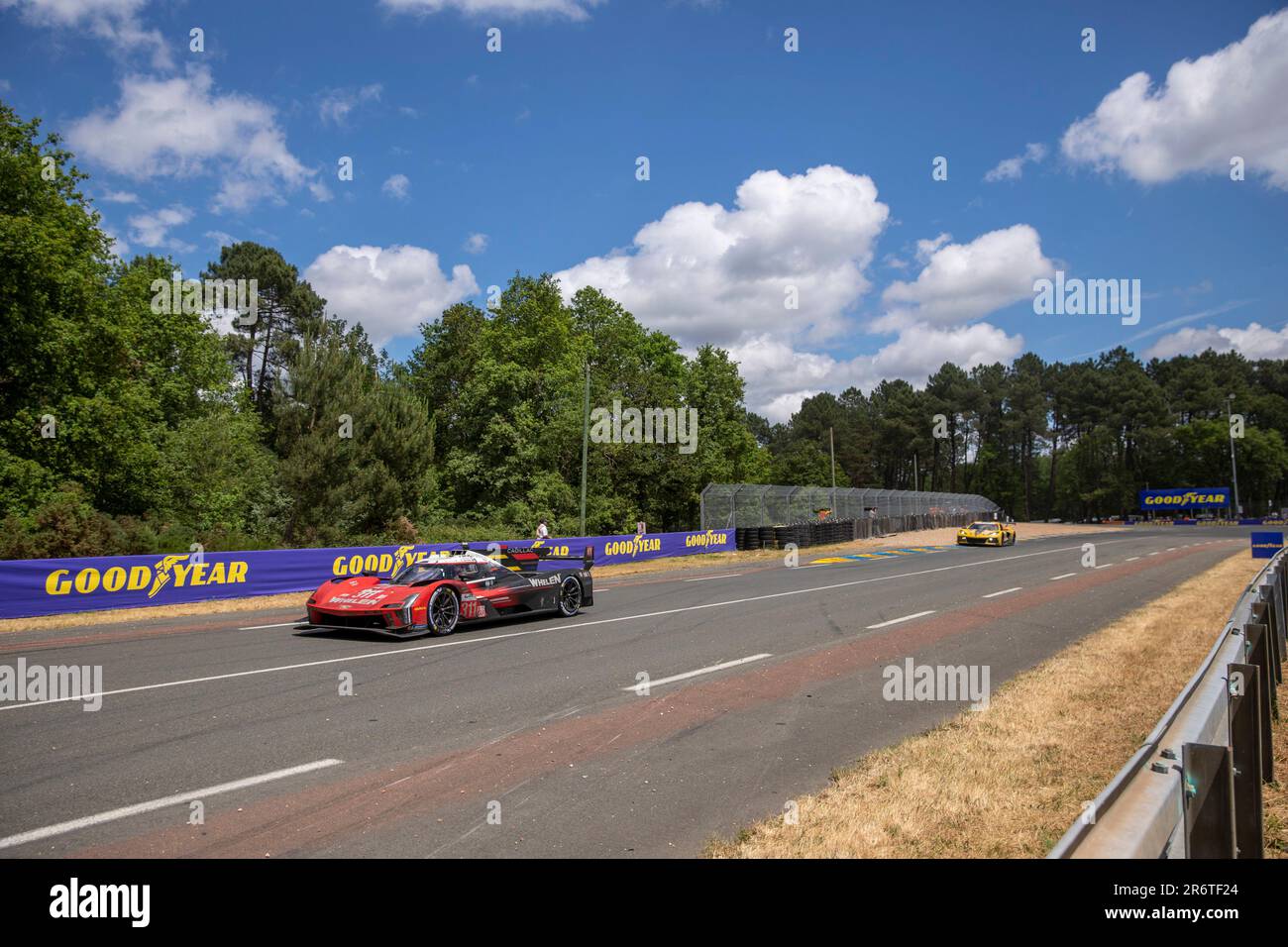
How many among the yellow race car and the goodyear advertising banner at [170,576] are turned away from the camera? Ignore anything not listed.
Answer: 0

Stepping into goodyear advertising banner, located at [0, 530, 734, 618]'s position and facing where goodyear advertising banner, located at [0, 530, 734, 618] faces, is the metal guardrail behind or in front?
in front

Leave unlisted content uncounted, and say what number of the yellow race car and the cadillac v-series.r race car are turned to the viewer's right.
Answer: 0

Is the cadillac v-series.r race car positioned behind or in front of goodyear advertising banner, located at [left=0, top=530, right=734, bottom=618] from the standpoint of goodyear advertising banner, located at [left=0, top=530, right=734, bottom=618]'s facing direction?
in front

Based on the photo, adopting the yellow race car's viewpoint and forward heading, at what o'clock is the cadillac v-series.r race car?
The cadillac v-series.r race car is roughly at 11 o'clock from the yellow race car.

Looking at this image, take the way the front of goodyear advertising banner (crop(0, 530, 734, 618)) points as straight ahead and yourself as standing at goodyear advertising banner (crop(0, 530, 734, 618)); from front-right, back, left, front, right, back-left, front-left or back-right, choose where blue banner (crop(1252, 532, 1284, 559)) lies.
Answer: front-left

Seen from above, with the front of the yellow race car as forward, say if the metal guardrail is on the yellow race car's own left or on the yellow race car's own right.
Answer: on the yellow race car's own left

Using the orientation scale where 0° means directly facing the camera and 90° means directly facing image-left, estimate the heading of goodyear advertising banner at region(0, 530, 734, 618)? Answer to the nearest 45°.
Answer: approximately 315°

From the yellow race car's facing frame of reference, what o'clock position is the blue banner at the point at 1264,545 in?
The blue banner is roughly at 10 o'clock from the yellow race car.

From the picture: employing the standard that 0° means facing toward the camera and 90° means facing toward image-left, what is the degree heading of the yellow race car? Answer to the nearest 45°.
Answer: approximately 45°

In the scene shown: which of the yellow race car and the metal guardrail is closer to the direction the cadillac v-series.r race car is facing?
the metal guardrail

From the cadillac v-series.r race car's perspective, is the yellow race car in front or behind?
behind
